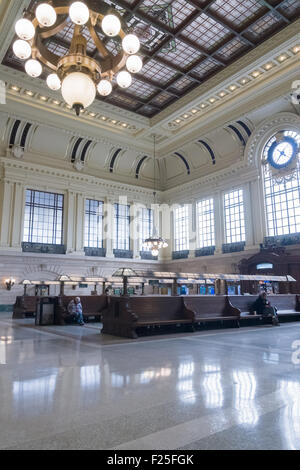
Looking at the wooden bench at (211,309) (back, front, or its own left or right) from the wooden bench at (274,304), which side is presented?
left

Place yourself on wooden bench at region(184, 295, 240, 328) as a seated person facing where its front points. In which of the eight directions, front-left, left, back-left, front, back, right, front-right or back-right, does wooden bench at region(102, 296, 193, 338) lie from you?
right

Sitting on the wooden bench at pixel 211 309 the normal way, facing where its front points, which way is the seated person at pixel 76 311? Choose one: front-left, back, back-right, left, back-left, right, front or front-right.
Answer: back-right

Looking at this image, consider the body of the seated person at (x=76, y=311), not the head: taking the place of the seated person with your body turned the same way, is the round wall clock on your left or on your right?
on your left

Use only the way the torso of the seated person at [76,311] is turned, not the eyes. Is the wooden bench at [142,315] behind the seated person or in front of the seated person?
in front

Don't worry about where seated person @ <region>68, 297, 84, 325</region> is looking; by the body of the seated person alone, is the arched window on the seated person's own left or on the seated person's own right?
on the seated person's own left

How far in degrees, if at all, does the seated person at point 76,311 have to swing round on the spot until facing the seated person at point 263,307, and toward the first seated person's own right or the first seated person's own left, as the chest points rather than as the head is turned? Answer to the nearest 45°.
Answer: approximately 45° to the first seated person's own left
